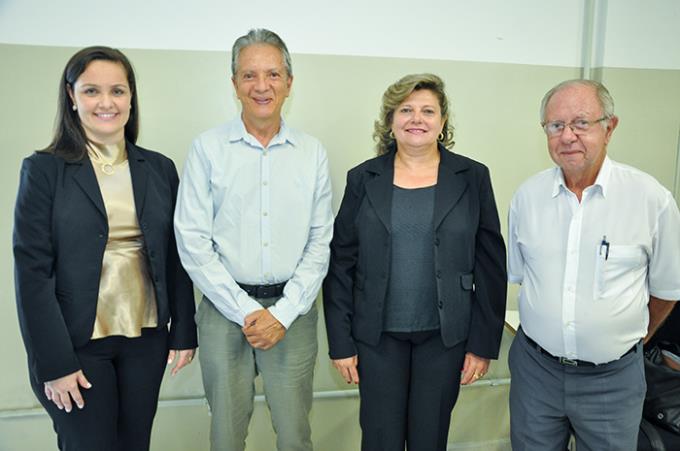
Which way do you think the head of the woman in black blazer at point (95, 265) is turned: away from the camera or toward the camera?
toward the camera

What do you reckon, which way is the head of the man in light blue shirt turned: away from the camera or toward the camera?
toward the camera

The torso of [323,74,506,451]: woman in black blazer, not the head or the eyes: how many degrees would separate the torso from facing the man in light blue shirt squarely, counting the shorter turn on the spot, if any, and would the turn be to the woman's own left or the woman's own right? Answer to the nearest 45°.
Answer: approximately 90° to the woman's own right

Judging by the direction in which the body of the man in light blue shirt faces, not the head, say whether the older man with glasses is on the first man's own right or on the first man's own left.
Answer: on the first man's own left

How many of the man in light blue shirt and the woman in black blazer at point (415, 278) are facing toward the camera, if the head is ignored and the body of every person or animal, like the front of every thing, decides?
2

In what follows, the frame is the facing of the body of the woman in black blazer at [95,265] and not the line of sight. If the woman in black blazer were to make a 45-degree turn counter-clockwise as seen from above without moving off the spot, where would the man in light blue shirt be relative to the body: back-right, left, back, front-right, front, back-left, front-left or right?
front

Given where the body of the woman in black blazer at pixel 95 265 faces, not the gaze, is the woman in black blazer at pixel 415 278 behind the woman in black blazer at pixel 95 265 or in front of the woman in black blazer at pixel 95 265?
in front

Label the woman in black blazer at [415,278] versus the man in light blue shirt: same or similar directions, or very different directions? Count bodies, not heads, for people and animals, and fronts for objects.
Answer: same or similar directions

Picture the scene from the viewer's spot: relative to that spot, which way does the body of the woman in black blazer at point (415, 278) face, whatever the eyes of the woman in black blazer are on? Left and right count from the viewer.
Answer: facing the viewer

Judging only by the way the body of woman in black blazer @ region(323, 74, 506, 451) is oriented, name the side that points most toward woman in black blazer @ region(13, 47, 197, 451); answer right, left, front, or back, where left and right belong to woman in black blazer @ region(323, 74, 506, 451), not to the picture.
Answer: right

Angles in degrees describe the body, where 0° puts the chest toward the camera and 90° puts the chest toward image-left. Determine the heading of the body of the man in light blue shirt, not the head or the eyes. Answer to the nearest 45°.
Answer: approximately 0°

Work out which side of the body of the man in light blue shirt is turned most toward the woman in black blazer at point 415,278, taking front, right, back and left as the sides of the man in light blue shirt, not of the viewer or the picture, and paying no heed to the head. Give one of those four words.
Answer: left

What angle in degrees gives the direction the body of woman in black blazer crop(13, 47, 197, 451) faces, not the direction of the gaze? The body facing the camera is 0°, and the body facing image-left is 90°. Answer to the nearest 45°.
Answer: approximately 315°

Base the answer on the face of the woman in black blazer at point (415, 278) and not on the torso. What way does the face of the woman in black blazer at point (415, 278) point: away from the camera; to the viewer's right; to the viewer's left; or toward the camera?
toward the camera
